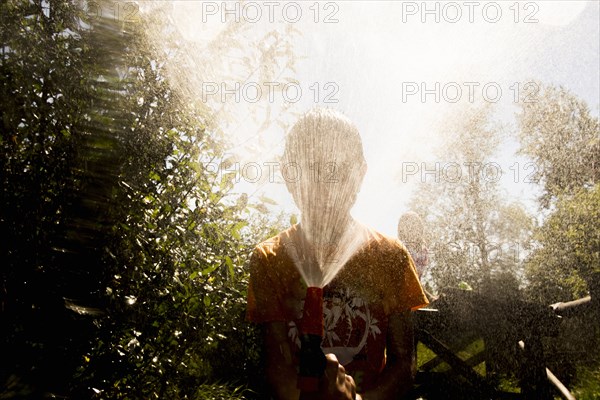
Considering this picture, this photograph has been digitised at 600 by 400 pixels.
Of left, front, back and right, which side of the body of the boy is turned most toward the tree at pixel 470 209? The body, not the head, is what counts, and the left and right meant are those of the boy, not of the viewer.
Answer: back

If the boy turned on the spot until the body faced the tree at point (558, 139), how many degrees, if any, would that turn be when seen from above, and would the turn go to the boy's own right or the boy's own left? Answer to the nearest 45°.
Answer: approximately 135° to the boy's own left

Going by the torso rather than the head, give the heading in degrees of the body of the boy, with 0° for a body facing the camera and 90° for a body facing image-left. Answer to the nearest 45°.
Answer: approximately 0°
